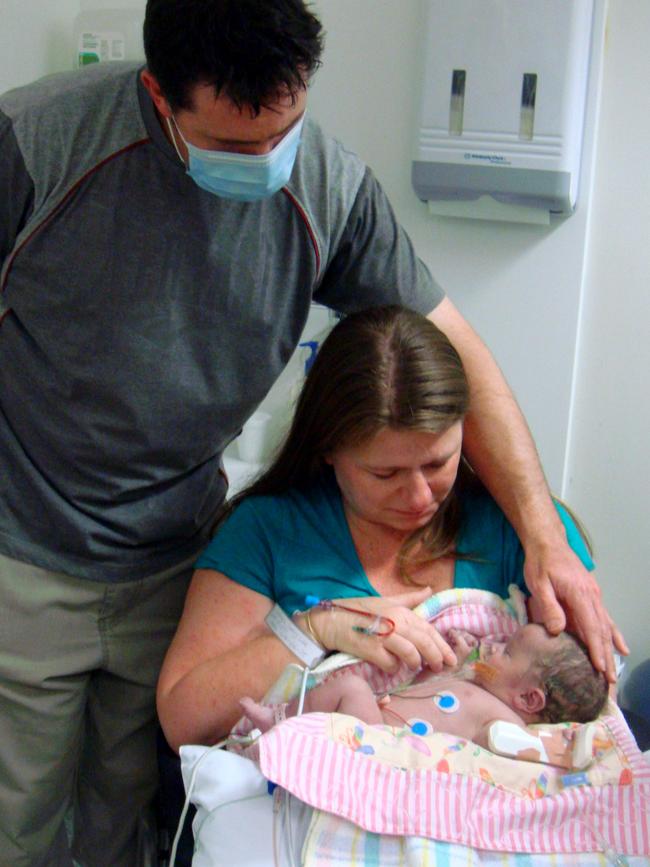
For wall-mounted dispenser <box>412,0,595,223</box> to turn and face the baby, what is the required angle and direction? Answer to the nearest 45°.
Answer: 0° — it already faces them

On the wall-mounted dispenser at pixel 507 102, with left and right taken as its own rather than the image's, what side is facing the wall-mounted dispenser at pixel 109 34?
right

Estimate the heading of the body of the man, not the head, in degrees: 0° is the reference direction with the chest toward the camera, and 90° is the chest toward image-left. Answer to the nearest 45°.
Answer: approximately 315°

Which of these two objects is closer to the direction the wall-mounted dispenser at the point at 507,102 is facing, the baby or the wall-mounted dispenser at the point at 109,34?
the baby

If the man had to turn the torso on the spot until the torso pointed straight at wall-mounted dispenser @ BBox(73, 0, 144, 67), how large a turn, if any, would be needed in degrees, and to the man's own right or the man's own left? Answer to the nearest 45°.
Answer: approximately 135° to the man's own left

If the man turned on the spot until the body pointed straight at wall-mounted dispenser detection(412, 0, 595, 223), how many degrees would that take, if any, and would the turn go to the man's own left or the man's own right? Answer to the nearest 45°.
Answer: approximately 90° to the man's own left

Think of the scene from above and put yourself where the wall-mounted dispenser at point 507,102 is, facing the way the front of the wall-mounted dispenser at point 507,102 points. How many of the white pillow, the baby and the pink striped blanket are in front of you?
3
